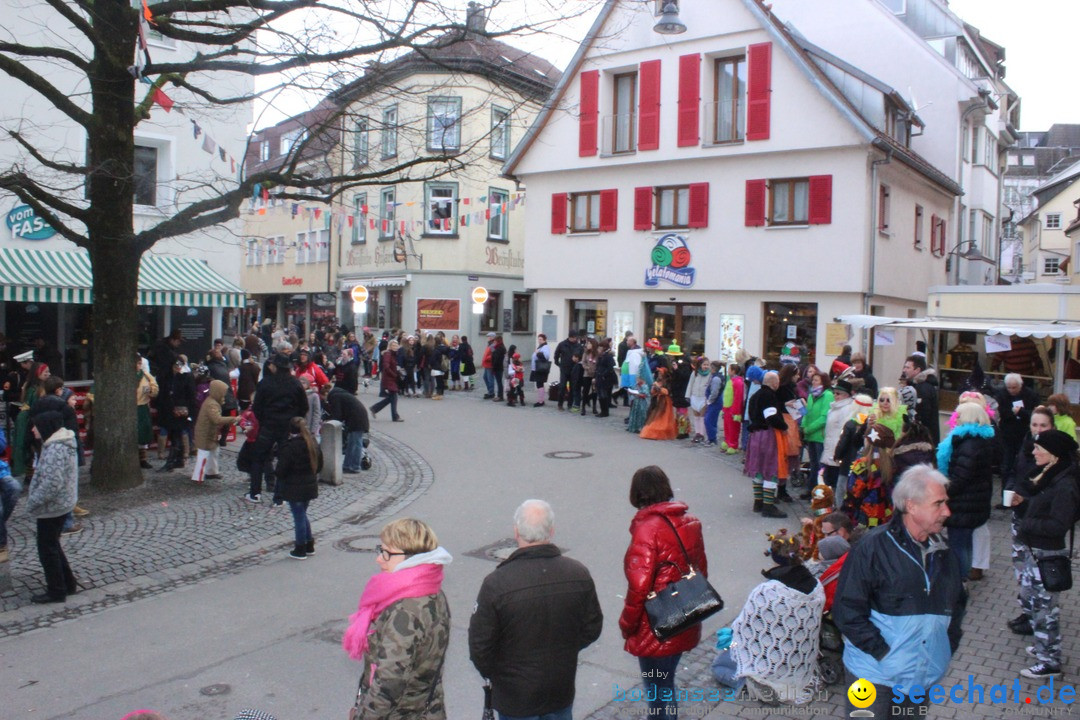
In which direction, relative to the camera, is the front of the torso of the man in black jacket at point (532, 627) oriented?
away from the camera

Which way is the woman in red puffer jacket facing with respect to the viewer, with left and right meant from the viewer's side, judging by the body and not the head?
facing away from the viewer and to the left of the viewer

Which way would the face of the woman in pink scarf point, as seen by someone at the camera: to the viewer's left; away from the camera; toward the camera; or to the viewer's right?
to the viewer's left

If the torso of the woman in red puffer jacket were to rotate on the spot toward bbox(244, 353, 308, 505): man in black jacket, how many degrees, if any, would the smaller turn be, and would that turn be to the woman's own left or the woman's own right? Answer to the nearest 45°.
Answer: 0° — they already face them
